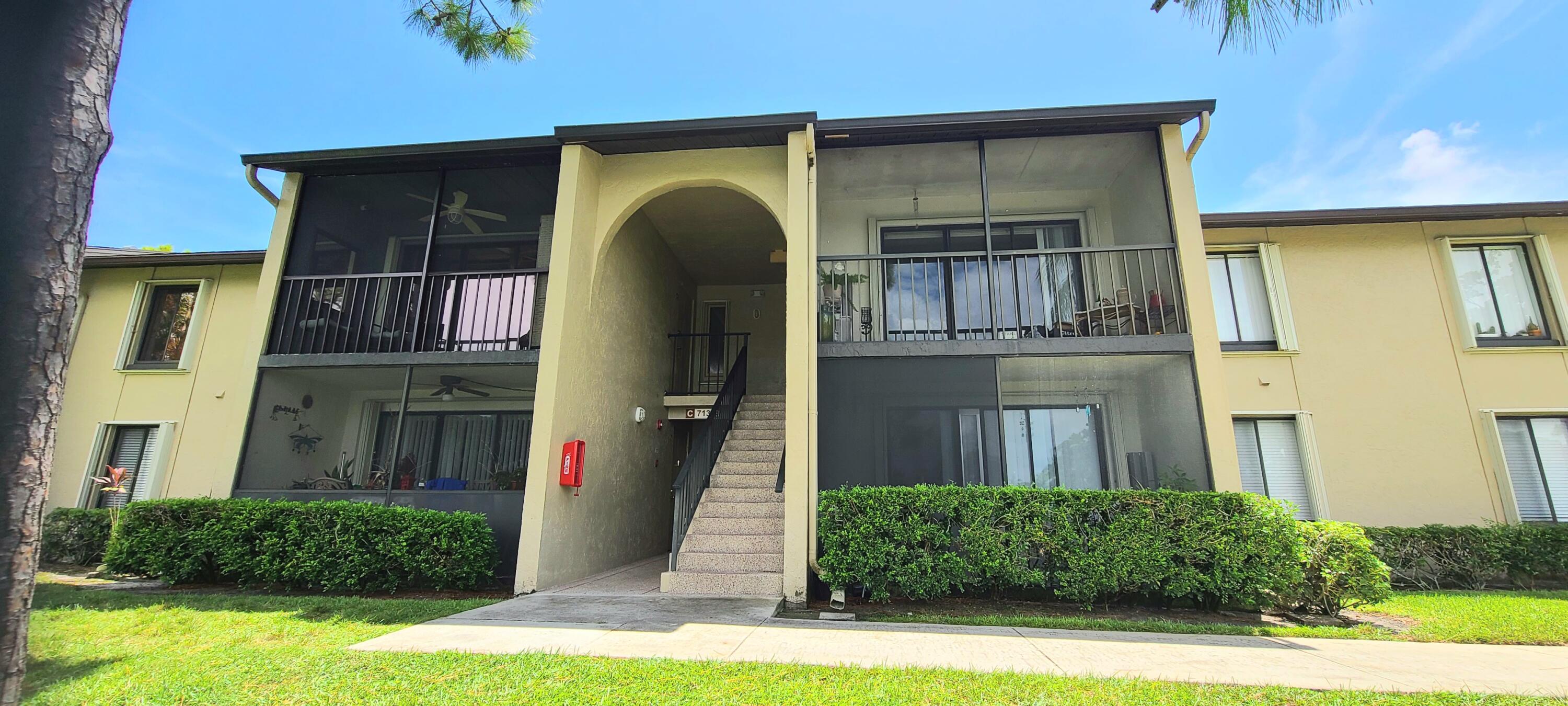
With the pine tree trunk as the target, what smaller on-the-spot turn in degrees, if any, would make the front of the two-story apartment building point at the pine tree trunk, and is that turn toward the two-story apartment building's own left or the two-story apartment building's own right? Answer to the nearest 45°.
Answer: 0° — it already faces it

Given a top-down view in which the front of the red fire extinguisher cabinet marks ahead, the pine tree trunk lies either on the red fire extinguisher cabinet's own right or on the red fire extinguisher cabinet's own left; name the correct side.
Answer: on the red fire extinguisher cabinet's own right

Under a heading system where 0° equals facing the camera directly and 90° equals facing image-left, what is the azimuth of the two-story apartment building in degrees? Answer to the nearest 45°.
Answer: approximately 0°

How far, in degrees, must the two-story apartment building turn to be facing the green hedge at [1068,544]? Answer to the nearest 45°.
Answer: approximately 45° to its left
